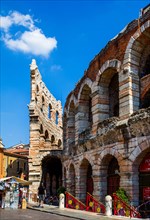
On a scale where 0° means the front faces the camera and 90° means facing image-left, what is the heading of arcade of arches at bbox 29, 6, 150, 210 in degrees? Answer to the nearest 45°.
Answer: approximately 45°

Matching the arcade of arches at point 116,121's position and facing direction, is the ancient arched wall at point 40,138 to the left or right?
on its right

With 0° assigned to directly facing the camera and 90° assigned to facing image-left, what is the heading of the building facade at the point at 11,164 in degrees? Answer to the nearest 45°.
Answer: approximately 315°

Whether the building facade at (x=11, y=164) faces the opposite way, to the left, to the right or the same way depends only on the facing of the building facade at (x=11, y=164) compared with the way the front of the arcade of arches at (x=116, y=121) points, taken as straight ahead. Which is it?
to the left

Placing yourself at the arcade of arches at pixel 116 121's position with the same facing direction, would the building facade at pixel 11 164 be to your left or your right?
on your right

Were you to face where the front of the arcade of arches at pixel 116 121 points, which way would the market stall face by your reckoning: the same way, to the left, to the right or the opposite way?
to the left

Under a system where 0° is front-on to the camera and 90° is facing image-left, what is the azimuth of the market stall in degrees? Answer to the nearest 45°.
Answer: approximately 315°
